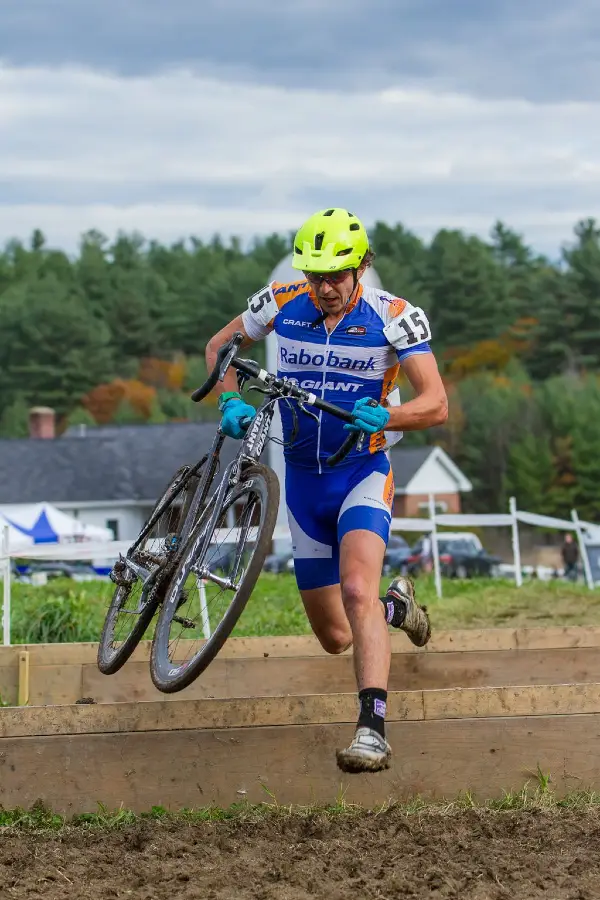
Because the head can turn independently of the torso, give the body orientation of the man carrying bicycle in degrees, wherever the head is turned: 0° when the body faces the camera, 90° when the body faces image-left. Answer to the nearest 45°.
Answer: approximately 0°

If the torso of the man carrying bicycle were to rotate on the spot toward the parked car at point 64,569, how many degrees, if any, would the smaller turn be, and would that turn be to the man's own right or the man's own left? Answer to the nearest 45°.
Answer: approximately 180°

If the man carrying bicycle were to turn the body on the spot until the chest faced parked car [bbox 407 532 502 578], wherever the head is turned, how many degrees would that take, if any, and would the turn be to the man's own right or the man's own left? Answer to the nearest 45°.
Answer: approximately 180°

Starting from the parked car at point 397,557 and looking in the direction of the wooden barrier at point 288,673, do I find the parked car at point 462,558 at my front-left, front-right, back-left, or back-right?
back-left

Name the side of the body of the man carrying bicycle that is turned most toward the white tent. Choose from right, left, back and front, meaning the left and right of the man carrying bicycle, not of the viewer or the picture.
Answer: back

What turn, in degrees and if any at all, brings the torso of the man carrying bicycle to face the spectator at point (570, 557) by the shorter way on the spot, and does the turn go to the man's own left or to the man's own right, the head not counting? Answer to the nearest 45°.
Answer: approximately 180°

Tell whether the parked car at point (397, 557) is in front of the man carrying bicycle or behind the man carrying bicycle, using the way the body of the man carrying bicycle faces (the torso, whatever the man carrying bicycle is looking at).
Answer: behind
